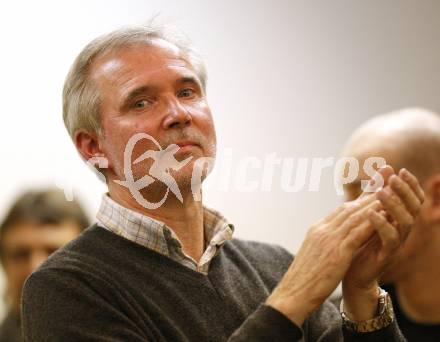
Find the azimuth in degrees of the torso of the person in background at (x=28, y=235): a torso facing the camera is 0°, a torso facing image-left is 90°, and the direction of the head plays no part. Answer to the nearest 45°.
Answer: approximately 45°

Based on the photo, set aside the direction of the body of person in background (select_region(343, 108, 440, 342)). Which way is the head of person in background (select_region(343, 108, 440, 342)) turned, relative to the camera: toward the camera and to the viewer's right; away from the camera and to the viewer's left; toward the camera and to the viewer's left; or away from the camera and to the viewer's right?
toward the camera and to the viewer's left

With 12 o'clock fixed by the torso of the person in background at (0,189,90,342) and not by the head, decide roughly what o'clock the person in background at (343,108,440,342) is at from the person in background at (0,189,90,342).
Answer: the person in background at (343,108,440,342) is roughly at 10 o'clock from the person in background at (0,189,90,342).
